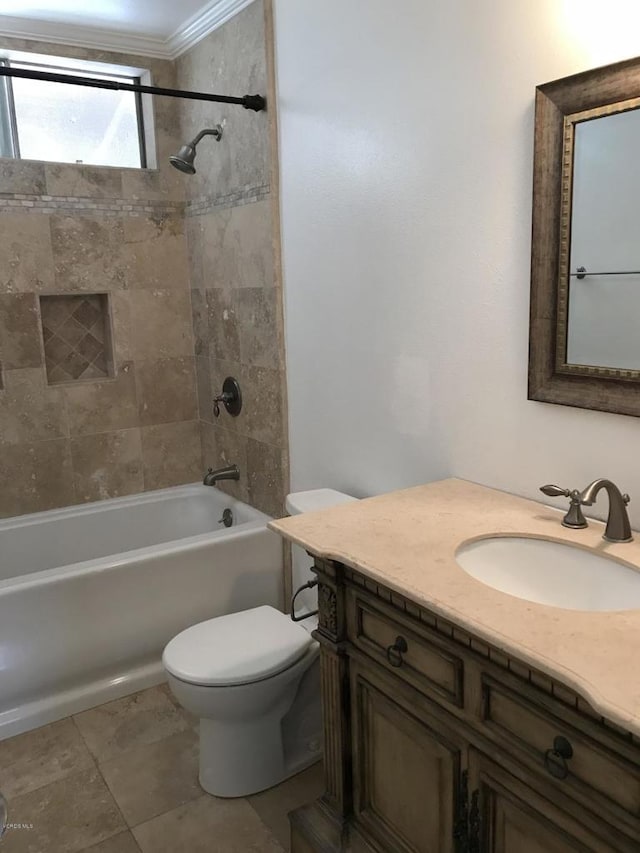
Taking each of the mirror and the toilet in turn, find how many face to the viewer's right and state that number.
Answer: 0

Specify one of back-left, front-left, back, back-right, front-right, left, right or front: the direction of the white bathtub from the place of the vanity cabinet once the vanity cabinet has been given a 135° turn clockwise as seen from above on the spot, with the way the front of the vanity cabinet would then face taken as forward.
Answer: front-left

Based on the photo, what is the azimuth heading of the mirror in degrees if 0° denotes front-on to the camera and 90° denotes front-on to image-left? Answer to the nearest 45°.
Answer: approximately 45°

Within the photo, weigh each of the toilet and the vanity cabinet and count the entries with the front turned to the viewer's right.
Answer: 0

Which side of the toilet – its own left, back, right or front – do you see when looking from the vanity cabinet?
left

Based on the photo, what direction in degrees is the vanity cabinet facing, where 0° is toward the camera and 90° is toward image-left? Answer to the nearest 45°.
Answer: approximately 45°

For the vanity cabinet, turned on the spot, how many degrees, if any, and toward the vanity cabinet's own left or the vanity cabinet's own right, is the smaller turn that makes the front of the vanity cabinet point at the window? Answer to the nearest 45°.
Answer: approximately 90° to the vanity cabinet's own right

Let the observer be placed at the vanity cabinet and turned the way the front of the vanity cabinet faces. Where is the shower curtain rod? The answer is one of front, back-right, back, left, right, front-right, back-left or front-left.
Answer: right

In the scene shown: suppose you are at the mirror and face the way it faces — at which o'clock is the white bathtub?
The white bathtub is roughly at 2 o'clock from the mirror.
